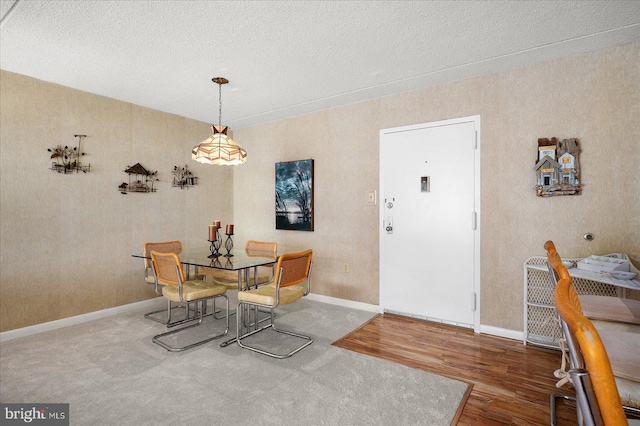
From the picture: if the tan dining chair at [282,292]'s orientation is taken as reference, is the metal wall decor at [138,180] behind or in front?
in front

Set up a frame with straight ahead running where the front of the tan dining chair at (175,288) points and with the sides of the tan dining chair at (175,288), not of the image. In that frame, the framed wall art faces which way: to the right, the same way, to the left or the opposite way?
the opposite way

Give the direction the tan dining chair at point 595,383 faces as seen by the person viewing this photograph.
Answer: facing to the right of the viewer

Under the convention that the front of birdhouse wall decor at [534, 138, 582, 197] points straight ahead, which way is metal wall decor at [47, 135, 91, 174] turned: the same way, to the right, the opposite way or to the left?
to the left

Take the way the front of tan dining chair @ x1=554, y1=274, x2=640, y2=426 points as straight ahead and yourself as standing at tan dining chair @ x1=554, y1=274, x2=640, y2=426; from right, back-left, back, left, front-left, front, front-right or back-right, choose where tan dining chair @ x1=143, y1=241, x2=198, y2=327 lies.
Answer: back

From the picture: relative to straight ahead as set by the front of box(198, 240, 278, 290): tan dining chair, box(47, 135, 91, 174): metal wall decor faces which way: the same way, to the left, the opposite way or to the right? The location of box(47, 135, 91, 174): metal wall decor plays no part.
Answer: to the left

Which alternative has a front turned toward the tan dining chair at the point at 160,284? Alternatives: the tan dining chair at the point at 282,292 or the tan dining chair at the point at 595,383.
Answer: the tan dining chair at the point at 282,292

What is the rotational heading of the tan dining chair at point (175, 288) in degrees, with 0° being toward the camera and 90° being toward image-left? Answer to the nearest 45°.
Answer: approximately 225°

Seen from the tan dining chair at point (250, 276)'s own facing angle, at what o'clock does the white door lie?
The white door is roughly at 8 o'clock from the tan dining chair.

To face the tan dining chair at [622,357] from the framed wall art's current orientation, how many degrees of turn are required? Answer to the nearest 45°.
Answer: approximately 45° to its left
